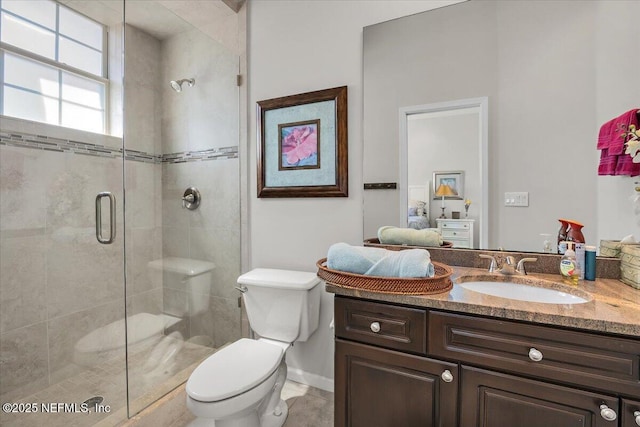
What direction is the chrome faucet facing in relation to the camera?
toward the camera

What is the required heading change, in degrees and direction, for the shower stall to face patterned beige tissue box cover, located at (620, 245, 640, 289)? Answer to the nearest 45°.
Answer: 0° — it already faces it

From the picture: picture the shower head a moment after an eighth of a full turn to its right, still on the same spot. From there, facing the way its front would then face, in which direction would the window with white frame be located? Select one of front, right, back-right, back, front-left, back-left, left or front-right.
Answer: front

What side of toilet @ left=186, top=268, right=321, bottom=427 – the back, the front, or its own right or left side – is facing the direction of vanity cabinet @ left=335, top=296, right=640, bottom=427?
left

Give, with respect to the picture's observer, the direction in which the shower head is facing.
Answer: facing the viewer and to the left of the viewer

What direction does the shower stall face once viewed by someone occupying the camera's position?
facing the viewer and to the right of the viewer

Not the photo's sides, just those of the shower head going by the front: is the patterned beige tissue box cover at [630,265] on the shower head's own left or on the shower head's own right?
on the shower head's own left

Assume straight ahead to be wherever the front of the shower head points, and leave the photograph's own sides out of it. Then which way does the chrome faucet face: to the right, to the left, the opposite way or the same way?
the same way

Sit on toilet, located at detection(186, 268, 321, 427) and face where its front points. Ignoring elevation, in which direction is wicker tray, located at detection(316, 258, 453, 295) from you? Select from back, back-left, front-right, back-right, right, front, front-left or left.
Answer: left

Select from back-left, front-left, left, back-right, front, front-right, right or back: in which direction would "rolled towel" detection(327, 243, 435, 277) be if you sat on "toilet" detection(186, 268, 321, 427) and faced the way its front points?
left

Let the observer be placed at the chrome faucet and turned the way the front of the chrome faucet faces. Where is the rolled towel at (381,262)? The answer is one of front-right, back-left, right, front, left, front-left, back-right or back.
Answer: front-right

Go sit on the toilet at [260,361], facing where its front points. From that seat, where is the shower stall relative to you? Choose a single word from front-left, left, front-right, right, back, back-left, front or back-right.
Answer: right

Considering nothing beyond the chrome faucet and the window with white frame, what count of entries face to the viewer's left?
0
